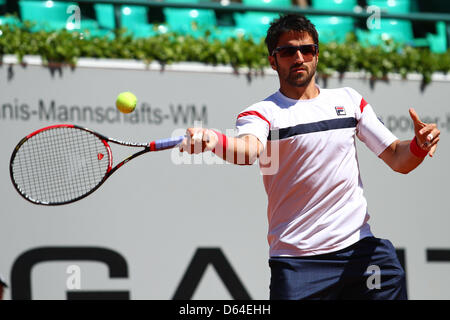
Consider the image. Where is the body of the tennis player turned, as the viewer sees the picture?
toward the camera

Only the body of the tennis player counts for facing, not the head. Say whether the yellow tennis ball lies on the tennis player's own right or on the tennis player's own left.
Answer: on the tennis player's own right
